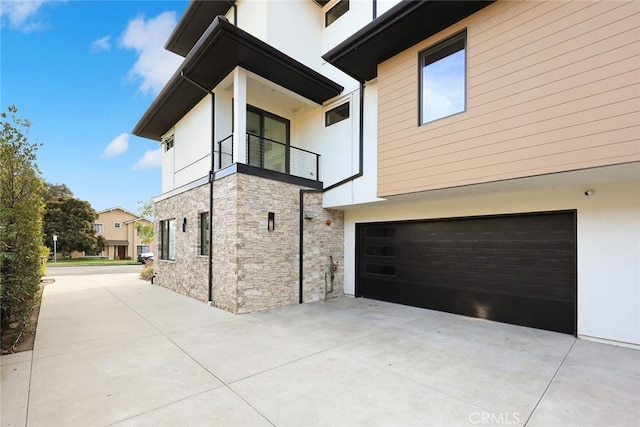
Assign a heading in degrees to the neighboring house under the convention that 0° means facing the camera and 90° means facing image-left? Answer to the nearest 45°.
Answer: approximately 0°

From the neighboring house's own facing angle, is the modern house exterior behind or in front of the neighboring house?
in front

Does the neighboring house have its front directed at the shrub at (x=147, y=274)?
yes
